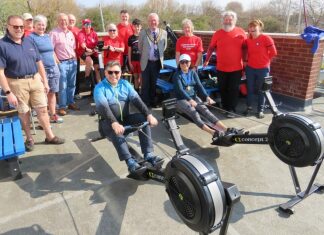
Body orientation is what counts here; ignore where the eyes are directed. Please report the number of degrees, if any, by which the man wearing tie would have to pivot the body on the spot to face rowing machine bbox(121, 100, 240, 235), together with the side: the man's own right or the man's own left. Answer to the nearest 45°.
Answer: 0° — they already face it

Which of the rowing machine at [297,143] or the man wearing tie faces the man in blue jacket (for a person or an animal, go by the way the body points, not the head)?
the man wearing tie

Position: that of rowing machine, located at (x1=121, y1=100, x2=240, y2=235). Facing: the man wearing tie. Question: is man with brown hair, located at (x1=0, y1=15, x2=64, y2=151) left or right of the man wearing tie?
left

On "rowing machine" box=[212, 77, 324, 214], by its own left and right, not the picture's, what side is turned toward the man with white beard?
back

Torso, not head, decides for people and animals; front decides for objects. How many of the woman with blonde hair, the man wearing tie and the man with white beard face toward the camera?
3

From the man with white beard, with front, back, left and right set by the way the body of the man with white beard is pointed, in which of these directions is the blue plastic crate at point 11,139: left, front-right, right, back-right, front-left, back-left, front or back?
front-right

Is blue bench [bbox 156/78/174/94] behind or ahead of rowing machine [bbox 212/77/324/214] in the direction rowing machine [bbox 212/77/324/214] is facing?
behind

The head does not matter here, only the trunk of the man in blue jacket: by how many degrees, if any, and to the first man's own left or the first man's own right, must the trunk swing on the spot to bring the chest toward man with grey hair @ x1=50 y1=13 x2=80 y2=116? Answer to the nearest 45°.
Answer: approximately 180°

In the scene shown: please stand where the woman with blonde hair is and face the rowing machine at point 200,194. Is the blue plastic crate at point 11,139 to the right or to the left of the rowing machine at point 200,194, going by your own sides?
right

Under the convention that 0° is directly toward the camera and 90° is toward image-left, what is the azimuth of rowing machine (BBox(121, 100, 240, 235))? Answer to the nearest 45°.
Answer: approximately 315°

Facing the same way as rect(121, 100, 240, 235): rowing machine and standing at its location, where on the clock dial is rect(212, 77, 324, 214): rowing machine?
rect(212, 77, 324, 214): rowing machine is roughly at 9 o'clock from rect(121, 100, 240, 235): rowing machine.
